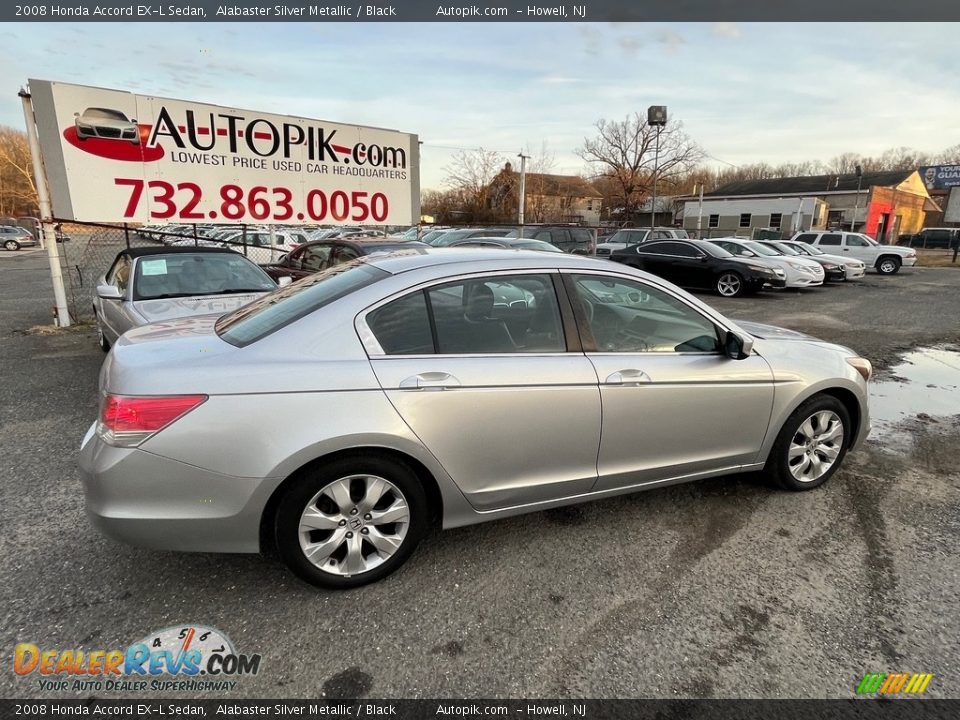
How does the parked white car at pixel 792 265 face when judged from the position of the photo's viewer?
facing the viewer and to the right of the viewer

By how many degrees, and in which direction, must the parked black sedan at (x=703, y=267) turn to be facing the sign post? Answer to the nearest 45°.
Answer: approximately 90° to its right

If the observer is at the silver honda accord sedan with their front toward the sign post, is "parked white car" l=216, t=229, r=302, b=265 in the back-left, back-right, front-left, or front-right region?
front-right

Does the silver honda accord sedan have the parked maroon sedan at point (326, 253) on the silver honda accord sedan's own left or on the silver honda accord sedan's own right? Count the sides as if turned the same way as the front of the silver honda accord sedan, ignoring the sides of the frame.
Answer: on the silver honda accord sedan's own left

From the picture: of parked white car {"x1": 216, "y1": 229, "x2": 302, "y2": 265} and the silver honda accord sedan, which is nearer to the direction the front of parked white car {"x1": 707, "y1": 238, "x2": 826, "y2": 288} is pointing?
the silver honda accord sedan

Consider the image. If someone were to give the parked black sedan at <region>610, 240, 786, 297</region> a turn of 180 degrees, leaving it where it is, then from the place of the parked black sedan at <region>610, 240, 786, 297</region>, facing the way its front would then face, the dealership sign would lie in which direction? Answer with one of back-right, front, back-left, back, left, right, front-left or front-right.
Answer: left

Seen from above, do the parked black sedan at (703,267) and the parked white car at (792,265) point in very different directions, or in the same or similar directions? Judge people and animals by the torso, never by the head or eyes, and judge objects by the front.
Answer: same or similar directions

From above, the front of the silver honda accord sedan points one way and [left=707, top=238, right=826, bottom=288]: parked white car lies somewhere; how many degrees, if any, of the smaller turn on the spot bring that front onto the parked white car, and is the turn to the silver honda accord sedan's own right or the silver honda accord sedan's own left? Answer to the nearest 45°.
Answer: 0° — it already faces it

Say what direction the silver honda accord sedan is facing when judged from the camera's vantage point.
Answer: facing away from the viewer and to the right of the viewer

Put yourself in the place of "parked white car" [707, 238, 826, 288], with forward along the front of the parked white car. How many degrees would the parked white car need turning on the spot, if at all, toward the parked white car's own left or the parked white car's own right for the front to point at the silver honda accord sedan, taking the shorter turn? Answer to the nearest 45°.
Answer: approximately 45° to the parked white car's own right

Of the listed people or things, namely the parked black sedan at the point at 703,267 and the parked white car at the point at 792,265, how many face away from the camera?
0

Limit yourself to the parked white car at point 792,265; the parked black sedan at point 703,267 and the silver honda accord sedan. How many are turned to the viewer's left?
0

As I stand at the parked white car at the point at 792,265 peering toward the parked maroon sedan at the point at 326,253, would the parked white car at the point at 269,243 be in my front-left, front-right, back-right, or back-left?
front-right
